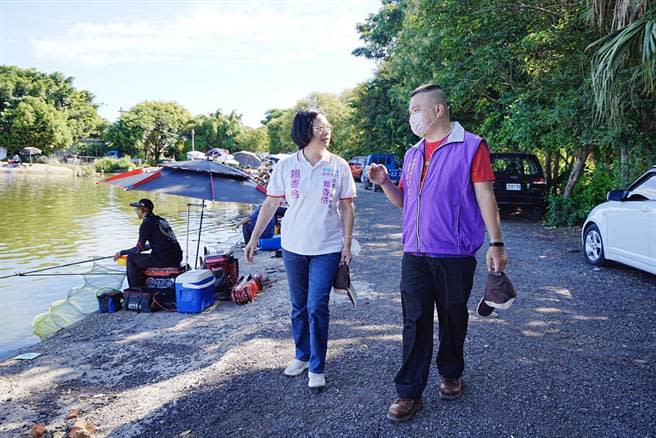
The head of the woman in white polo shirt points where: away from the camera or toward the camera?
toward the camera

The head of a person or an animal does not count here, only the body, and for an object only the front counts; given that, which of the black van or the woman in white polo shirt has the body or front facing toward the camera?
the woman in white polo shirt

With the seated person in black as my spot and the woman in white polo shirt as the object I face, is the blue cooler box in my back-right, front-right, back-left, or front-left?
front-left

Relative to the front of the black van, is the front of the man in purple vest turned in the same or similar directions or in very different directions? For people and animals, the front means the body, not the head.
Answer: very different directions

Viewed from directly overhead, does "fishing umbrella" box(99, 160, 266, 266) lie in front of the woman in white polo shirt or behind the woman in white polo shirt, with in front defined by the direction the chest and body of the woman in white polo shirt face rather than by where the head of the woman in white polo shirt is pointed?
behind

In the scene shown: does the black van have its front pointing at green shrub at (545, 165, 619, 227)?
no

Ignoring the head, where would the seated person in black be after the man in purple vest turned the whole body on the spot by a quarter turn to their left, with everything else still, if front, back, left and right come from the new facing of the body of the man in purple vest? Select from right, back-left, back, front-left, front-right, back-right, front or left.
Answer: back

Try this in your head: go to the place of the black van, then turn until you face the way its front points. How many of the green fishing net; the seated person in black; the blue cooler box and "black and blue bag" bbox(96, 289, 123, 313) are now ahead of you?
0

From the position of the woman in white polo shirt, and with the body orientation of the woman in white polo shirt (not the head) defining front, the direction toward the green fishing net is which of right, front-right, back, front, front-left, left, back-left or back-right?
back-right

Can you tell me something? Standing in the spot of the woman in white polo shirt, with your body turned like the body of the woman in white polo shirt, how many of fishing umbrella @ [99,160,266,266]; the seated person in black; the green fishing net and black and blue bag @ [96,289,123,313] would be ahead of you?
0

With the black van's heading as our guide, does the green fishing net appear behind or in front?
behind

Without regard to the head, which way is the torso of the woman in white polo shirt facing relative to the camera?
toward the camera

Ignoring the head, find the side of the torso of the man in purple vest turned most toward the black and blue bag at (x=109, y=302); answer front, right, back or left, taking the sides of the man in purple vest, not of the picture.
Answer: right

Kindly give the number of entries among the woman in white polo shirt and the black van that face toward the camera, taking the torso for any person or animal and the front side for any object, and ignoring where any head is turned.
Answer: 1

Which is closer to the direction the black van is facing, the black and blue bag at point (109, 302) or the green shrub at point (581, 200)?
the green shrub

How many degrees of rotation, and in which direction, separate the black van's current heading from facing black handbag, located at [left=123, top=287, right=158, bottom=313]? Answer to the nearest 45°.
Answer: approximately 180°

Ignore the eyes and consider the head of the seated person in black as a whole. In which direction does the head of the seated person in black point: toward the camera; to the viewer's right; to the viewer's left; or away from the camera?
to the viewer's left

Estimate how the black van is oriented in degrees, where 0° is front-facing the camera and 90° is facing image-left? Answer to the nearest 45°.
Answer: approximately 225°
